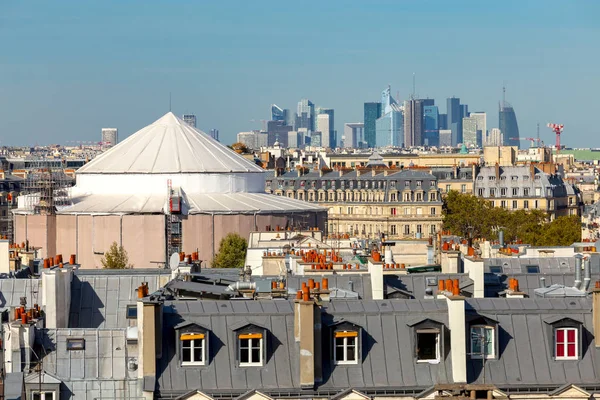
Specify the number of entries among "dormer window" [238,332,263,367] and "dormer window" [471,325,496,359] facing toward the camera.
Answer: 2

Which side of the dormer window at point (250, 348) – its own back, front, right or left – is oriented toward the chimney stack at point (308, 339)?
left

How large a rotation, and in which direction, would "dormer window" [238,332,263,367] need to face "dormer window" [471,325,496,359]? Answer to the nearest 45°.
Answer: approximately 90° to its left

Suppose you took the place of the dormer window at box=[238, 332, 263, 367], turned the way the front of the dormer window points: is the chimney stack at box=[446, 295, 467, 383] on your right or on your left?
on your left

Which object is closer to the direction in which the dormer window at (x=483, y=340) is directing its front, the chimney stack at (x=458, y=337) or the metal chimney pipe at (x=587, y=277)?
the chimney stack

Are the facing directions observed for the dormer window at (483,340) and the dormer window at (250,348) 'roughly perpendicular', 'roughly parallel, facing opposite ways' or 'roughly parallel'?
roughly parallel

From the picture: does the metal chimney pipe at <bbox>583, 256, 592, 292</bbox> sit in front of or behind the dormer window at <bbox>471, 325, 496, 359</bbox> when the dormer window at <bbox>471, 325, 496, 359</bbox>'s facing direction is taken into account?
behind

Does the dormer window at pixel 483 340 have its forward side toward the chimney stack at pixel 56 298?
no

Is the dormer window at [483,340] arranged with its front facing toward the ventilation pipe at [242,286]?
no

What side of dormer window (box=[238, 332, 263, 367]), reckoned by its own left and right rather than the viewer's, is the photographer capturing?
front

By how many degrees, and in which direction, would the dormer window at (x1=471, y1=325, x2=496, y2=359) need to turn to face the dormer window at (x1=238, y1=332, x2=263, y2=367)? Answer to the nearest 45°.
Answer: approximately 90° to its right

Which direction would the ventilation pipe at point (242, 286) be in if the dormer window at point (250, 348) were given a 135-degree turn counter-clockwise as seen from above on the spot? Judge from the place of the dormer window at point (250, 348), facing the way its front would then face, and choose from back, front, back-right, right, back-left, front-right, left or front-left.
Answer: front-left
